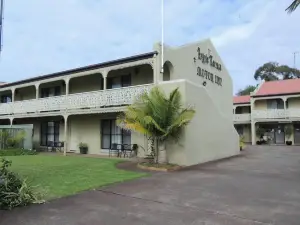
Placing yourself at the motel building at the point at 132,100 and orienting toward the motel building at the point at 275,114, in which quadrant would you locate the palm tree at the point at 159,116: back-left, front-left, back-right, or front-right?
back-right

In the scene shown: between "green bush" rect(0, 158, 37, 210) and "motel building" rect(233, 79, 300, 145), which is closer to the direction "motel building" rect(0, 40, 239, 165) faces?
the green bush

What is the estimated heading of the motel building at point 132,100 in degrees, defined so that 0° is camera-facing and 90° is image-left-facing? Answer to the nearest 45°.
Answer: approximately 45°

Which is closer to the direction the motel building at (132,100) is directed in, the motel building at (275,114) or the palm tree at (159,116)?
the palm tree

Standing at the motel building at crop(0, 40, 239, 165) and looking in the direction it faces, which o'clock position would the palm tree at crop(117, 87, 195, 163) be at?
The palm tree is roughly at 10 o'clock from the motel building.

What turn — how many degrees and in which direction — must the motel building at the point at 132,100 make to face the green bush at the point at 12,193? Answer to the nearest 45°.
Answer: approximately 45° to its left
